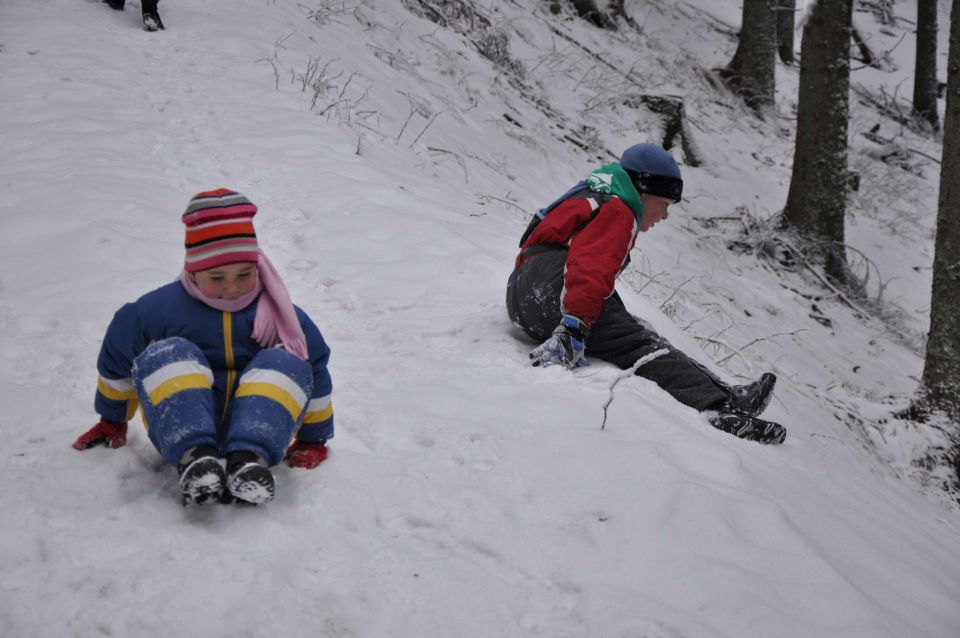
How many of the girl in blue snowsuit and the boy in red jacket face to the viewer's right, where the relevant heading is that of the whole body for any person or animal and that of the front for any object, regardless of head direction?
1

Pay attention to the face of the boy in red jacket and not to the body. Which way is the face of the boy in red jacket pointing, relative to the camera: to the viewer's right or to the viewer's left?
to the viewer's right

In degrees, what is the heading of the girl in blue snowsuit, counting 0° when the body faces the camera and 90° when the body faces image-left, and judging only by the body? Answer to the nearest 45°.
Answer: approximately 0°

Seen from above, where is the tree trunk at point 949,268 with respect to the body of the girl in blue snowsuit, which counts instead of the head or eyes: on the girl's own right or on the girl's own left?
on the girl's own left

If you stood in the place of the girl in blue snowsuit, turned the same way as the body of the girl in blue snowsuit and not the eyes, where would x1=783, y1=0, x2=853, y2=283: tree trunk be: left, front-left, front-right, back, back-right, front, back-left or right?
back-left

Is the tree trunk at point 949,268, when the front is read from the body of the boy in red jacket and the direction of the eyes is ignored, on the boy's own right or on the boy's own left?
on the boy's own left

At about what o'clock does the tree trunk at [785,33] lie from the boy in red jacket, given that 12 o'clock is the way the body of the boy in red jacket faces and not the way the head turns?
The tree trunk is roughly at 9 o'clock from the boy in red jacket.

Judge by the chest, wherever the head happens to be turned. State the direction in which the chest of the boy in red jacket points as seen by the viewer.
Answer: to the viewer's right

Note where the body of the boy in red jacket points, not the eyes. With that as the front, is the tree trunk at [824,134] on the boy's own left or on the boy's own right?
on the boy's own left

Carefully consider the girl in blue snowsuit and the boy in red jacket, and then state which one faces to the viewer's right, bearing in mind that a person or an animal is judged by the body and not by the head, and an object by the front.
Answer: the boy in red jacket
